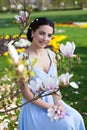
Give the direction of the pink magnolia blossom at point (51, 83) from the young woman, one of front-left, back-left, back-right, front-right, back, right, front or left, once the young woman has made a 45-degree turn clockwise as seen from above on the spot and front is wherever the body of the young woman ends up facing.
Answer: front

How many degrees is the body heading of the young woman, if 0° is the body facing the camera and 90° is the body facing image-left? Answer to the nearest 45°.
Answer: approximately 315°

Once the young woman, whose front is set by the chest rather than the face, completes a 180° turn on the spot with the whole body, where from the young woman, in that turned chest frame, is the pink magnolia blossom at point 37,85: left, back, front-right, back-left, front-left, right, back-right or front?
back-left
